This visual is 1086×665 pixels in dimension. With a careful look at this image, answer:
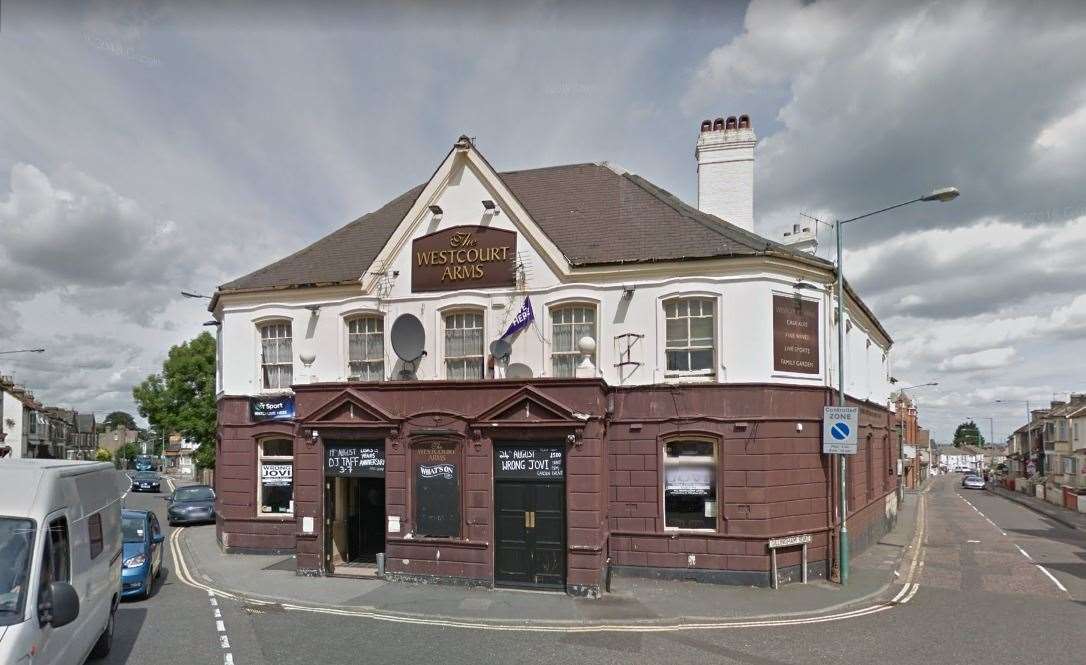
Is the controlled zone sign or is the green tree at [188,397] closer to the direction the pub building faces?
the controlled zone sign

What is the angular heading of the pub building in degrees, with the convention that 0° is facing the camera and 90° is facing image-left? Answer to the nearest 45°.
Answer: approximately 0°

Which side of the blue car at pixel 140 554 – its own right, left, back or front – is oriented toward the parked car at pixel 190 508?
back

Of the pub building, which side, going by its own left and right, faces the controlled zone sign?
left

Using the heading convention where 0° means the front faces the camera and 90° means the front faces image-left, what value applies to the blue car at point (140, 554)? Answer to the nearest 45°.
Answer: approximately 0°

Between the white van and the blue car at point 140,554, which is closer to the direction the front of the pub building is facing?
the white van

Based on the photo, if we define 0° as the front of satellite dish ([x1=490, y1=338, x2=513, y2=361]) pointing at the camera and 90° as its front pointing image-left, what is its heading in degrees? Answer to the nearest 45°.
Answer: approximately 45°
